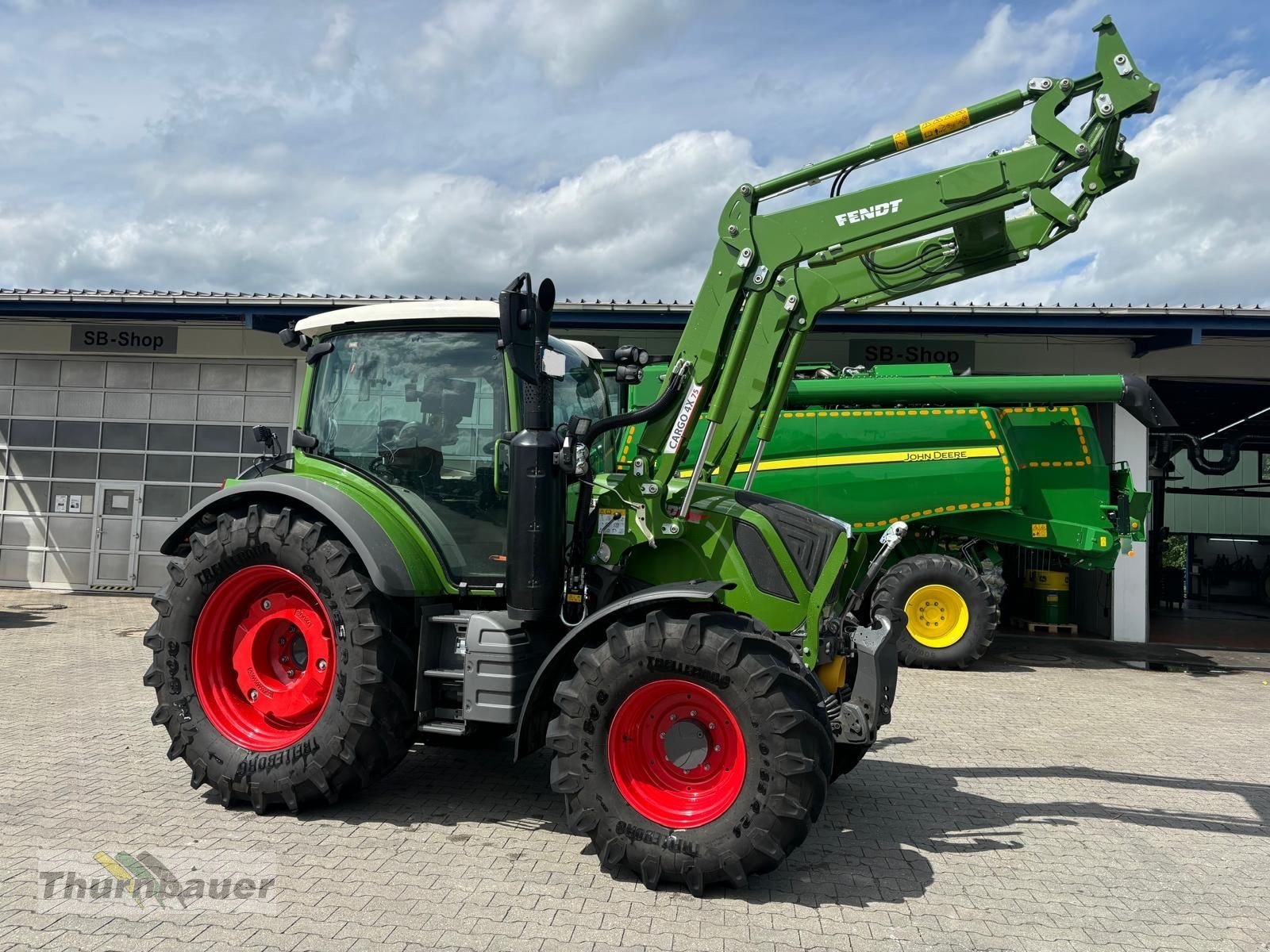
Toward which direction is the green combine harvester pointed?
to the viewer's left

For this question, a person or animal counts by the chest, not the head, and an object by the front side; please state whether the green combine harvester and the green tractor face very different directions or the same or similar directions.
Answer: very different directions

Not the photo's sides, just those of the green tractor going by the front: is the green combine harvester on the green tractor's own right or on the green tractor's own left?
on the green tractor's own left

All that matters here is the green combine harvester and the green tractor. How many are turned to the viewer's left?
1

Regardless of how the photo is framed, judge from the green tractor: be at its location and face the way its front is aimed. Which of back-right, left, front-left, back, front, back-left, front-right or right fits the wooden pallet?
left

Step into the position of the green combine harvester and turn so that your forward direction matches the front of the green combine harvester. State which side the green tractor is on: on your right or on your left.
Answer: on your left

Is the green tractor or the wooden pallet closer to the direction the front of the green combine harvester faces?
the green tractor

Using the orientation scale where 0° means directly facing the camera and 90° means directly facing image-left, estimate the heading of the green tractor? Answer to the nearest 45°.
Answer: approximately 315°

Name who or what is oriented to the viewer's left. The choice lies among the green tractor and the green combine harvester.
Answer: the green combine harvester
